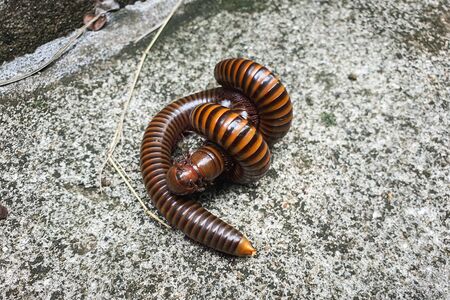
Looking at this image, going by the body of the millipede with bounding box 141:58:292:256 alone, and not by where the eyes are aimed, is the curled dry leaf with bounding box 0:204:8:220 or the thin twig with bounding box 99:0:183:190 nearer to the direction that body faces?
the curled dry leaf

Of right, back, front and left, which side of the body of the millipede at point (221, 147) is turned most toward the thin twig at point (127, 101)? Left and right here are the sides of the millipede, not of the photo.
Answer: right

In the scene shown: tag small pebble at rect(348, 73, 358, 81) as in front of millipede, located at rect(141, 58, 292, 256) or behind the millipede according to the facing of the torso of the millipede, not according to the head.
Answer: behind

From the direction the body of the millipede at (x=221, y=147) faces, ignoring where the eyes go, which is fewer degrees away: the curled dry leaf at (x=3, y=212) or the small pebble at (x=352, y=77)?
the curled dry leaf

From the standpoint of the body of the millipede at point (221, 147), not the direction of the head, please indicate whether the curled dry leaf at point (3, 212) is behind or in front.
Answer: in front

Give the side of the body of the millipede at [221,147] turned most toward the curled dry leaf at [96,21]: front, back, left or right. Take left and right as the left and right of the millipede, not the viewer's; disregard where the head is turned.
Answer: right

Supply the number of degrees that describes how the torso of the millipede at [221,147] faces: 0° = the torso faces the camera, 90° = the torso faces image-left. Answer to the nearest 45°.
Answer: approximately 45°

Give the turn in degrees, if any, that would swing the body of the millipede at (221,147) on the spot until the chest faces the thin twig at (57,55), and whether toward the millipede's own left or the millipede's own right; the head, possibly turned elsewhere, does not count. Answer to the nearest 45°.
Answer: approximately 90° to the millipede's own right
